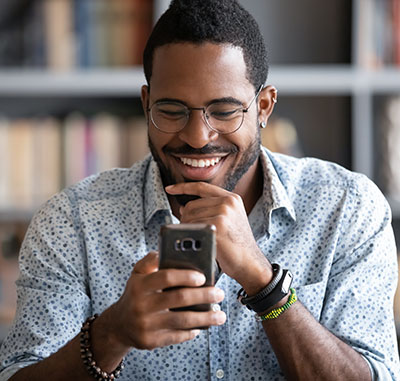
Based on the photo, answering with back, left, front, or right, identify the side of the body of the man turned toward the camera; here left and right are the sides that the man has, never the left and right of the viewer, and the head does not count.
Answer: front

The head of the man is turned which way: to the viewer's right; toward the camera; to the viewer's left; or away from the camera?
toward the camera
